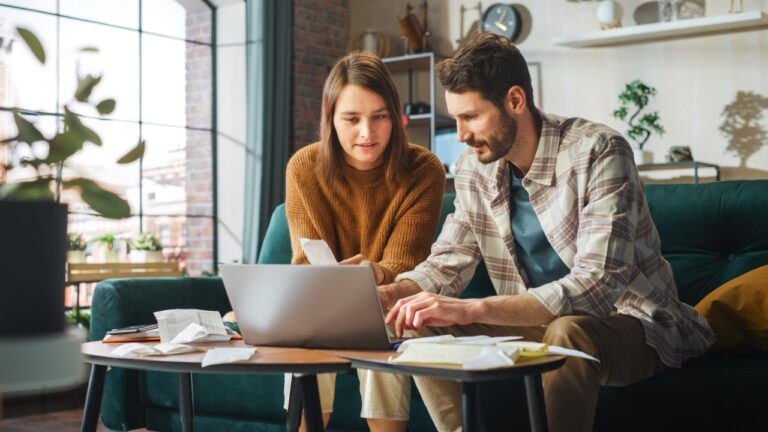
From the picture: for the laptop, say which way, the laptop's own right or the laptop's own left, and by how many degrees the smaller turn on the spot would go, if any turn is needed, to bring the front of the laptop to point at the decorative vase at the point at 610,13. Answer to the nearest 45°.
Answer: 0° — it already faces it

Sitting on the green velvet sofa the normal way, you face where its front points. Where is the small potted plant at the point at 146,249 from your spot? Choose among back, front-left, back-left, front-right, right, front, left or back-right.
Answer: right

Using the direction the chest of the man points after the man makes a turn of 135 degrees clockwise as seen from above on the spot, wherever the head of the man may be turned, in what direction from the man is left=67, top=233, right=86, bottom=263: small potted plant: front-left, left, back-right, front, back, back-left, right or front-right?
front-left

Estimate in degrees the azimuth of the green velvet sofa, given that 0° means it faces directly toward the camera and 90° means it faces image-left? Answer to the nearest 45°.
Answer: approximately 45°

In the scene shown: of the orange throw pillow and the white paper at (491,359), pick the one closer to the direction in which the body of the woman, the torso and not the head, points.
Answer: the white paper

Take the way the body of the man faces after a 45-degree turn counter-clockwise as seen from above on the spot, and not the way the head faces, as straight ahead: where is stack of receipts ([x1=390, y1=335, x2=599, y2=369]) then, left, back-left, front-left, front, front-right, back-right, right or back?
front

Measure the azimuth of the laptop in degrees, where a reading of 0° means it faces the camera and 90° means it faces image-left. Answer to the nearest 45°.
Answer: approximately 225°

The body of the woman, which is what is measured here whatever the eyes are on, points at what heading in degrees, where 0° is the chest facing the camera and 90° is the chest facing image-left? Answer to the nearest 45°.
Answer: approximately 0°

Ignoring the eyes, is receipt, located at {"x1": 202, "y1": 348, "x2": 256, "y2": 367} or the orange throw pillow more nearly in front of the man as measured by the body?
the receipt

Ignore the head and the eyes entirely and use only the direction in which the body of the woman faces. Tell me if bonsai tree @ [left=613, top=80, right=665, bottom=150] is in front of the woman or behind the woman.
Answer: behind

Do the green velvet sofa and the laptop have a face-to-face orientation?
yes

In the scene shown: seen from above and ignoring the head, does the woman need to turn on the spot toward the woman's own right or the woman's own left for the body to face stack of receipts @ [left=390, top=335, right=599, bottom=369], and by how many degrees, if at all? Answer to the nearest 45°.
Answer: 0° — they already face it
